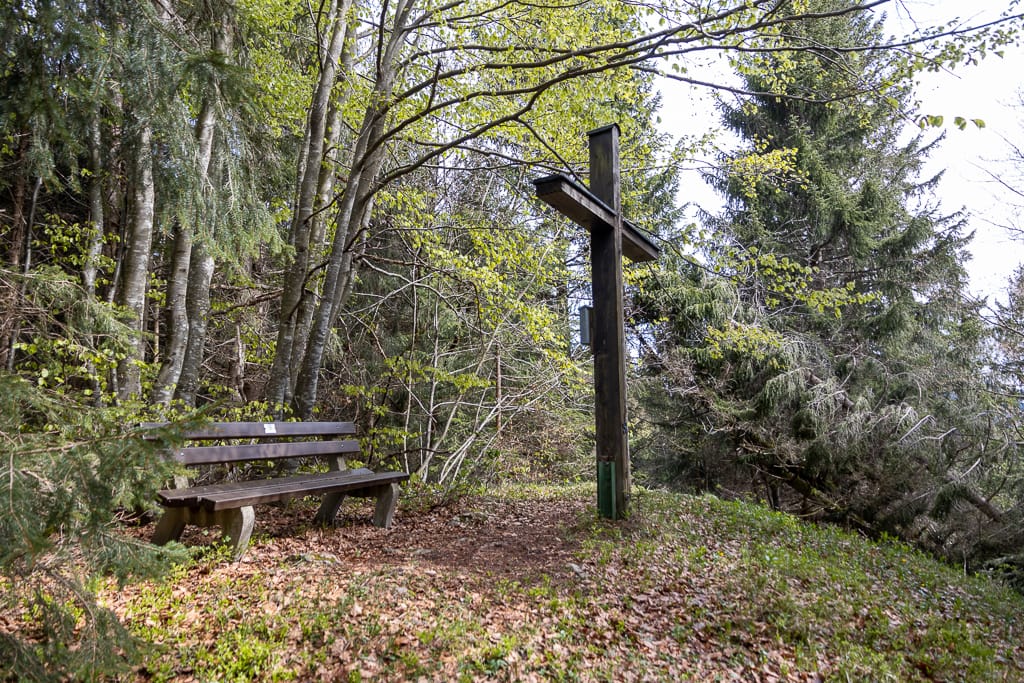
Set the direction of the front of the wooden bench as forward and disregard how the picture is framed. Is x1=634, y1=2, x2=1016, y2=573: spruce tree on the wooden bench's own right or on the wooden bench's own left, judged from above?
on the wooden bench's own left

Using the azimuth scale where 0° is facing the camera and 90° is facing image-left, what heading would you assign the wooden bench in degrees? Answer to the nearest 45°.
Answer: approximately 315°
